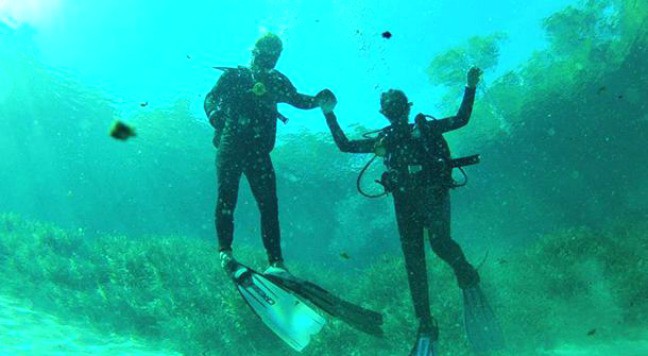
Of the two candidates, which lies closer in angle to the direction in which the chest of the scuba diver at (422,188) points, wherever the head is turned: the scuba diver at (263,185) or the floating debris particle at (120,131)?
the floating debris particle

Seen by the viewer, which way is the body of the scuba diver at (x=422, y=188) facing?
toward the camera

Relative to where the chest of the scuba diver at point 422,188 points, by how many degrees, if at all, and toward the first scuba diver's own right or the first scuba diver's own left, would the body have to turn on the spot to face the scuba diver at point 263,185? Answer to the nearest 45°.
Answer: approximately 90° to the first scuba diver's own right

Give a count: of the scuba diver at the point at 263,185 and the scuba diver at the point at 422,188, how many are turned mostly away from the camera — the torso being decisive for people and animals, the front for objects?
0

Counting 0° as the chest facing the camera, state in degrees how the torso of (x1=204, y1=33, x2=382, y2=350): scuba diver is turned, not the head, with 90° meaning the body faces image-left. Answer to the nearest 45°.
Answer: approximately 315°

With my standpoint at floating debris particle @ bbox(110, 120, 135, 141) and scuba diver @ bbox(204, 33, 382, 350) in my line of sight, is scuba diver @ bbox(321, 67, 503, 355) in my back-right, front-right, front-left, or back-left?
front-right

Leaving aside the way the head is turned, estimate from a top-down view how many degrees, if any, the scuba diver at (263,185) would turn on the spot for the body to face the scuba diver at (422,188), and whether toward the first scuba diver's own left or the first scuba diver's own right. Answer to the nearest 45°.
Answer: approximately 45° to the first scuba diver's own left

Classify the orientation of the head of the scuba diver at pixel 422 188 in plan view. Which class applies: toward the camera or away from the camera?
toward the camera

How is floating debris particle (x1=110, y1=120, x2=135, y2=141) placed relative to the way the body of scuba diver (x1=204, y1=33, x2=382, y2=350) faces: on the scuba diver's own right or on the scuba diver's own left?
on the scuba diver's own right

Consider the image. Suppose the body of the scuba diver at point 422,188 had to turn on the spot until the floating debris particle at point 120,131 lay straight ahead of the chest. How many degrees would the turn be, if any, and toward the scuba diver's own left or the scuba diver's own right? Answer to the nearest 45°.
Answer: approximately 45° to the scuba diver's own right
